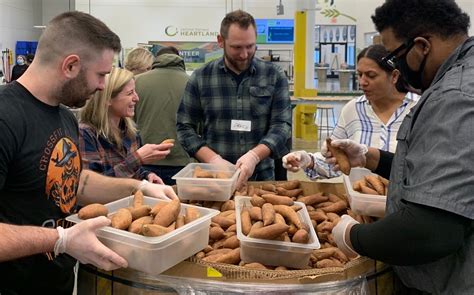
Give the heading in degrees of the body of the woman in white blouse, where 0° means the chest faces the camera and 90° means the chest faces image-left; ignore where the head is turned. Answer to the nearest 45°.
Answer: approximately 45°

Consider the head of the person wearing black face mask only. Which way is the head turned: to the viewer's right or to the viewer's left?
to the viewer's left

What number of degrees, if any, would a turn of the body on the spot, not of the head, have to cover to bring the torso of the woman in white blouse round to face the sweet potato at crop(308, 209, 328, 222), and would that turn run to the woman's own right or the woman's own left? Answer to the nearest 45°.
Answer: approximately 45° to the woman's own left

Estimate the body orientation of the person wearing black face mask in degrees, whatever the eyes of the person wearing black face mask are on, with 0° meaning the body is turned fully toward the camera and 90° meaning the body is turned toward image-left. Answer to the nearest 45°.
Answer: approximately 90°
